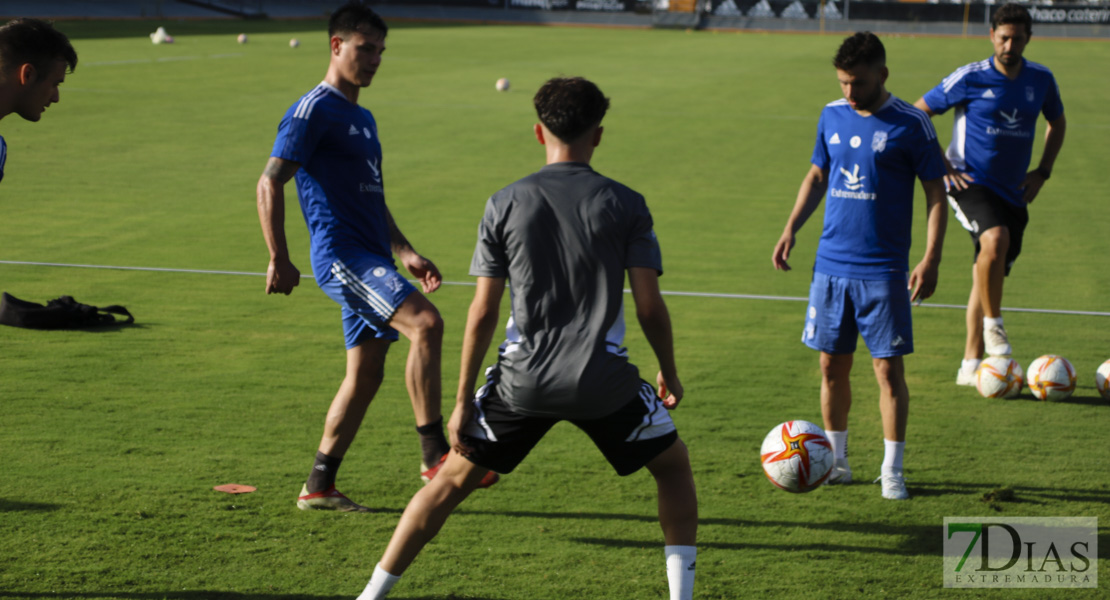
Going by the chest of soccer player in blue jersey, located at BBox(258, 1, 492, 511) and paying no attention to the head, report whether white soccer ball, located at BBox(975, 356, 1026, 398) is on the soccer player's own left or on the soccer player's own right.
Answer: on the soccer player's own left

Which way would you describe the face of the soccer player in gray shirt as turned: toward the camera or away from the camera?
away from the camera

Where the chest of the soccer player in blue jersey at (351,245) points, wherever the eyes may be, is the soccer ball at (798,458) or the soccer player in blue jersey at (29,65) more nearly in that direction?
the soccer ball

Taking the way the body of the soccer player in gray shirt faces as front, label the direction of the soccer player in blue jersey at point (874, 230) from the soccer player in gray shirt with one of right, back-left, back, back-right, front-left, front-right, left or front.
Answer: front-right

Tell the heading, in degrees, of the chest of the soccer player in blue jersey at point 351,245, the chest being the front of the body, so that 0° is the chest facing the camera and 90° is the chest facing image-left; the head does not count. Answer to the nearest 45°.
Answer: approximately 315°

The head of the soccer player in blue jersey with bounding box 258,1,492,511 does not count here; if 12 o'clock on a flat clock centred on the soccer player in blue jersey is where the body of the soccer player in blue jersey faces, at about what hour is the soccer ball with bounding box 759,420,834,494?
The soccer ball is roughly at 11 o'clock from the soccer player in blue jersey.

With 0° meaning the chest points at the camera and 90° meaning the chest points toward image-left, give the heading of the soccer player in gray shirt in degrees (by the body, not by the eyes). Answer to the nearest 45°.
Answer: approximately 180°

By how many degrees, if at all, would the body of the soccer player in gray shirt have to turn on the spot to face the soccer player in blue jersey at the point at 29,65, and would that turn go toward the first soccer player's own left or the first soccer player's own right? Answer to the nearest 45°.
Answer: approximately 90° to the first soccer player's own left
